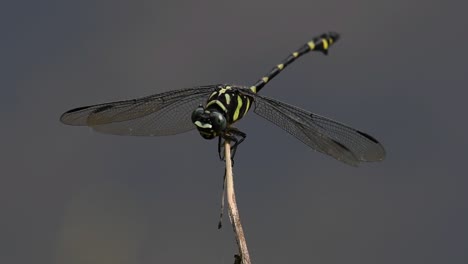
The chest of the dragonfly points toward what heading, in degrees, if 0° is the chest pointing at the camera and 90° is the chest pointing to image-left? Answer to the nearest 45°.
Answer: approximately 45°
